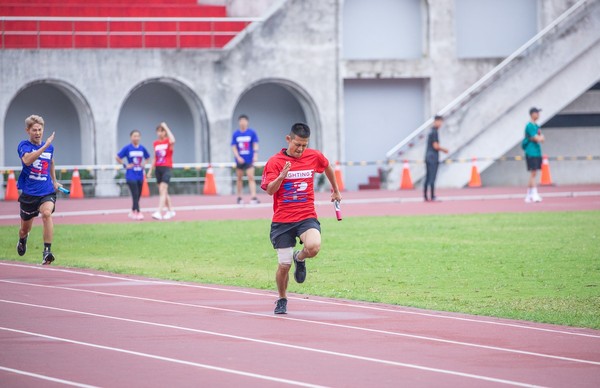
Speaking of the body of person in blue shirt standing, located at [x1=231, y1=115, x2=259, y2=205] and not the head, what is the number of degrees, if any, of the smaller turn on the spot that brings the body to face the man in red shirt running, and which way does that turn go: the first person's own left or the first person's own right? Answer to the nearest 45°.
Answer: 0° — they already face them

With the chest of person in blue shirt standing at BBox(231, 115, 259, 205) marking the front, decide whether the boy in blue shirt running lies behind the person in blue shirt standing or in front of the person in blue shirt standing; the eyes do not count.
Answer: in front

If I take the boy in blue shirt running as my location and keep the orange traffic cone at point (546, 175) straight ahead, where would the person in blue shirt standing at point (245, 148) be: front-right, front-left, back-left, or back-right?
front-left

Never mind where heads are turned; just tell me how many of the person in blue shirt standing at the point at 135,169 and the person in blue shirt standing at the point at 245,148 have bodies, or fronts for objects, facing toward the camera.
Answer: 2

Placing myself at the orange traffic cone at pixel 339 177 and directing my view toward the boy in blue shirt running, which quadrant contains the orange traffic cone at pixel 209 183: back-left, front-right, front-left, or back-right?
front-right

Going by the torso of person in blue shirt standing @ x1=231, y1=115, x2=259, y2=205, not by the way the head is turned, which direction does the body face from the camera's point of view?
toward the camera

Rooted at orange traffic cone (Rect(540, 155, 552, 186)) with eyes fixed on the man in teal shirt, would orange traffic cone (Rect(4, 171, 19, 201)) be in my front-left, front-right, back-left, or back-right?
front-right

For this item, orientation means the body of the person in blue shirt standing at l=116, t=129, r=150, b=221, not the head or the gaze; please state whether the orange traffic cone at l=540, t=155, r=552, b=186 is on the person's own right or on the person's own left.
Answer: on the person's own left

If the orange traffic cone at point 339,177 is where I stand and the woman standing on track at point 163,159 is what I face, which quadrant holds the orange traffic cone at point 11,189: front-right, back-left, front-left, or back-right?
front-right

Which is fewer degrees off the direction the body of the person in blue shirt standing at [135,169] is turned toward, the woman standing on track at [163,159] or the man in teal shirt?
the woman standing on track

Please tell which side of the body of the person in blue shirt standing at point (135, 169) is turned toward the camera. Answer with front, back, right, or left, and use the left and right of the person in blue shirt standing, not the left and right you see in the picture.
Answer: front

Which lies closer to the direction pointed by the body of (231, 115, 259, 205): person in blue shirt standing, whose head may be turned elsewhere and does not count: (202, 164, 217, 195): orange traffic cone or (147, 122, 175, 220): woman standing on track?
the woman standing on track

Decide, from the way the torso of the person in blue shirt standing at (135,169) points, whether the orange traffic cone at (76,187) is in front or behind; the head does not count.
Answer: behind

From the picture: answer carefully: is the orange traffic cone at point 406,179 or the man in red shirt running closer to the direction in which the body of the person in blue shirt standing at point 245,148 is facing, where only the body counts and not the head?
the man in red shirt running

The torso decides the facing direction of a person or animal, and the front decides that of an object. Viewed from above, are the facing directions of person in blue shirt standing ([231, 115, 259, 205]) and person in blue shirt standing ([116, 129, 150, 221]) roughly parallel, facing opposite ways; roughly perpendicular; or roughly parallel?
roughly parallel
